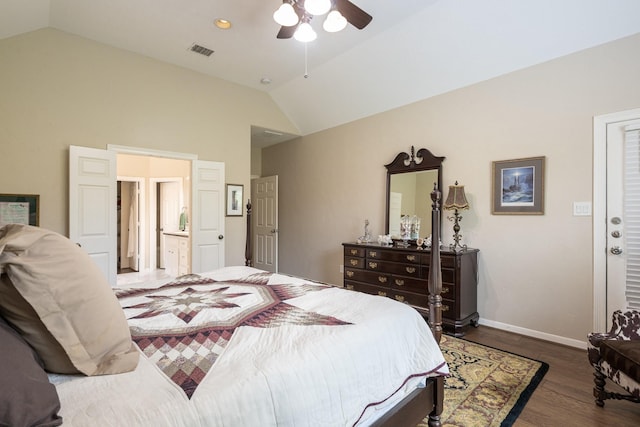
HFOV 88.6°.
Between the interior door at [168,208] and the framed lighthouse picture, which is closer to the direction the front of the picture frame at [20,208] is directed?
the framed lighthouse picture

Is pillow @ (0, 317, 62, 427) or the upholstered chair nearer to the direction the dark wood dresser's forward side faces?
the pillow

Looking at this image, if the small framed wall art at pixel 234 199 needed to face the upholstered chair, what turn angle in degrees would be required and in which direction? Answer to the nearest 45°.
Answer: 0° — it already faces it

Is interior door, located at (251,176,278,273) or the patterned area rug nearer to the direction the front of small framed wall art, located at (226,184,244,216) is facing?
the patterned area rug
